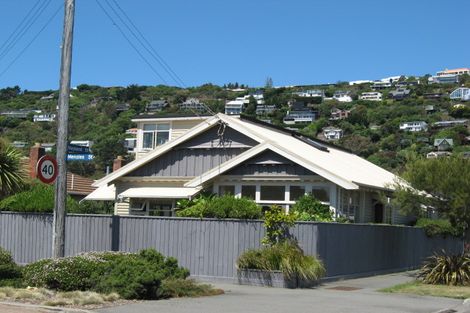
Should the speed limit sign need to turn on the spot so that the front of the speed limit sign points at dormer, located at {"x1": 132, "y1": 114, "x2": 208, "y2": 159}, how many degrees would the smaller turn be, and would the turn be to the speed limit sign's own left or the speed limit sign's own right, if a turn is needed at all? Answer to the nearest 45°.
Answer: approximately 135° to the speed limit sign's own left

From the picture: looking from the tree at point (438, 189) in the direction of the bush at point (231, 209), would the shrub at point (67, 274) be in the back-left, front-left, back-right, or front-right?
front-left

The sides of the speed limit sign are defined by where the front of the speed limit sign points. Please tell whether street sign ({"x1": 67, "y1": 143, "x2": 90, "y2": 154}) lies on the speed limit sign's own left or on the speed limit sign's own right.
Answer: on the speed limit sign's own left

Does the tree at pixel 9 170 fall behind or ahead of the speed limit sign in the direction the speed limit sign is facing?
behind

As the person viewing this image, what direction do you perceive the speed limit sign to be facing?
facing the viewer and to the right of the viewer

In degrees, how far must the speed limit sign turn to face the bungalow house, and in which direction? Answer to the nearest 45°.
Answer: approximately 90° to its left

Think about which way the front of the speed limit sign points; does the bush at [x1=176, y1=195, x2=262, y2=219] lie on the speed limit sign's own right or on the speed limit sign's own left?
on the speed limit sign's own left

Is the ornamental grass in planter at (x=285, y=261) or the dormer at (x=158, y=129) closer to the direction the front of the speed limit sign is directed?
the ornamental grass in planter
